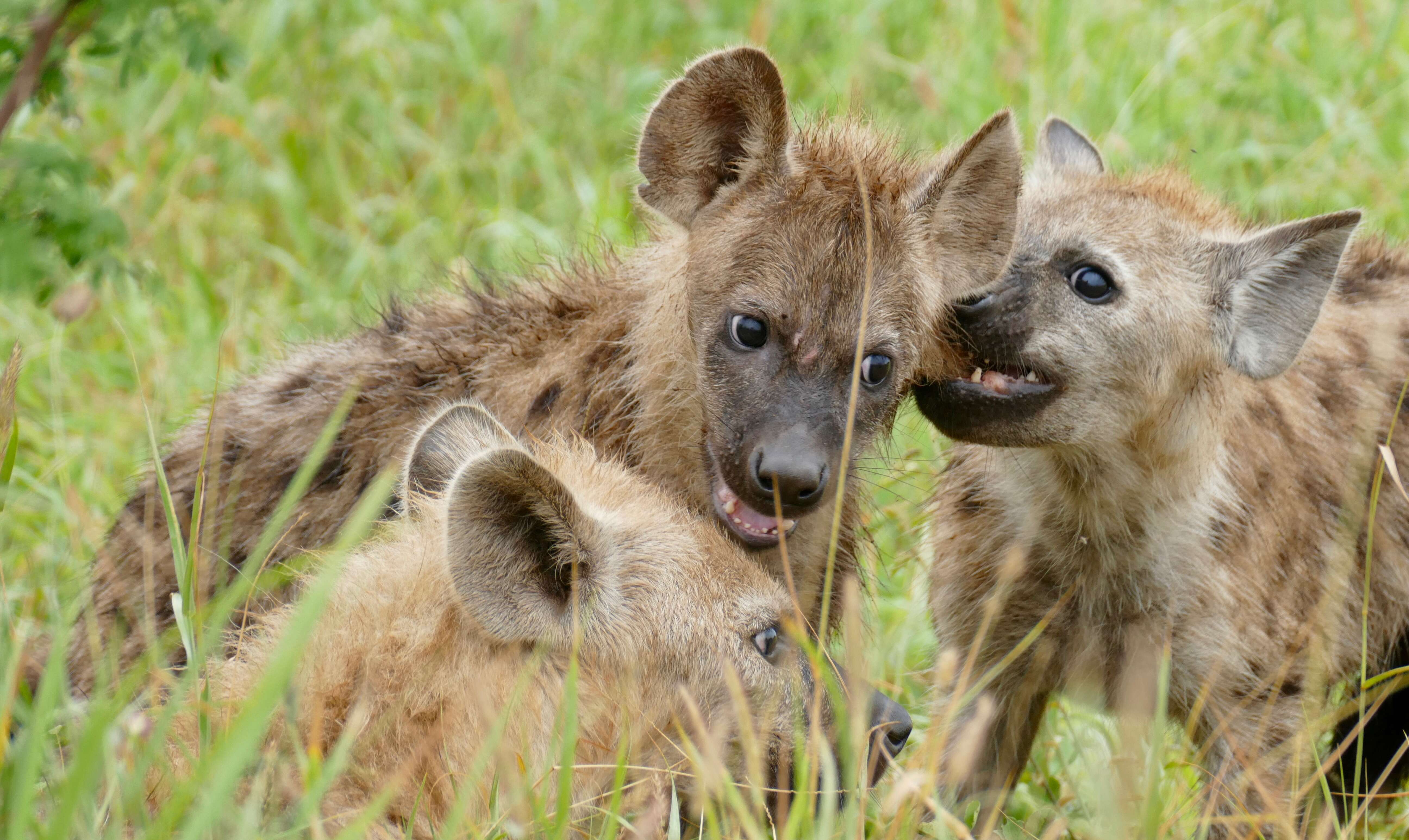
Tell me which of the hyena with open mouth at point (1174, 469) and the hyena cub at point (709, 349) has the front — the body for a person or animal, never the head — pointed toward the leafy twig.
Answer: the hyena with open mouth

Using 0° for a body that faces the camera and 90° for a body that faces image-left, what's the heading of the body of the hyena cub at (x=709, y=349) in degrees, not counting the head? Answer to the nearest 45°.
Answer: approximately 315°

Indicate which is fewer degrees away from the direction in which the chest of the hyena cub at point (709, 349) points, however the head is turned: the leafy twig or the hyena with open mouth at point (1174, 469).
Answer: the hyena with open mouth

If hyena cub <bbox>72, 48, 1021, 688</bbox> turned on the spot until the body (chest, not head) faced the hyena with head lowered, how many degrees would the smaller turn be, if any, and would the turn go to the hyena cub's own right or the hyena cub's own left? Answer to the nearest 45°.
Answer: approximately 45° to the hyena cub's own right

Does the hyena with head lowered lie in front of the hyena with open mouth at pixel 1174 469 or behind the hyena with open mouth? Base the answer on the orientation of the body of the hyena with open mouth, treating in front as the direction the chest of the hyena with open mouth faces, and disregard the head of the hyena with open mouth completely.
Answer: in front

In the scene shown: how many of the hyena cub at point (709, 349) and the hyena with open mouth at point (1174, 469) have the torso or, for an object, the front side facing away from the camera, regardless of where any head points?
0

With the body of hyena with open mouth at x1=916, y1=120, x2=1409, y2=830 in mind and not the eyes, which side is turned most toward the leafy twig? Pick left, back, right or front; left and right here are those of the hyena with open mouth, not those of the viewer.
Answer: right

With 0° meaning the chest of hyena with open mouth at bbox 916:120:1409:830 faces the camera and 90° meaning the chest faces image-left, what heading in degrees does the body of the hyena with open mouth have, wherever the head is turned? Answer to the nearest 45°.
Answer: approximately 45°
